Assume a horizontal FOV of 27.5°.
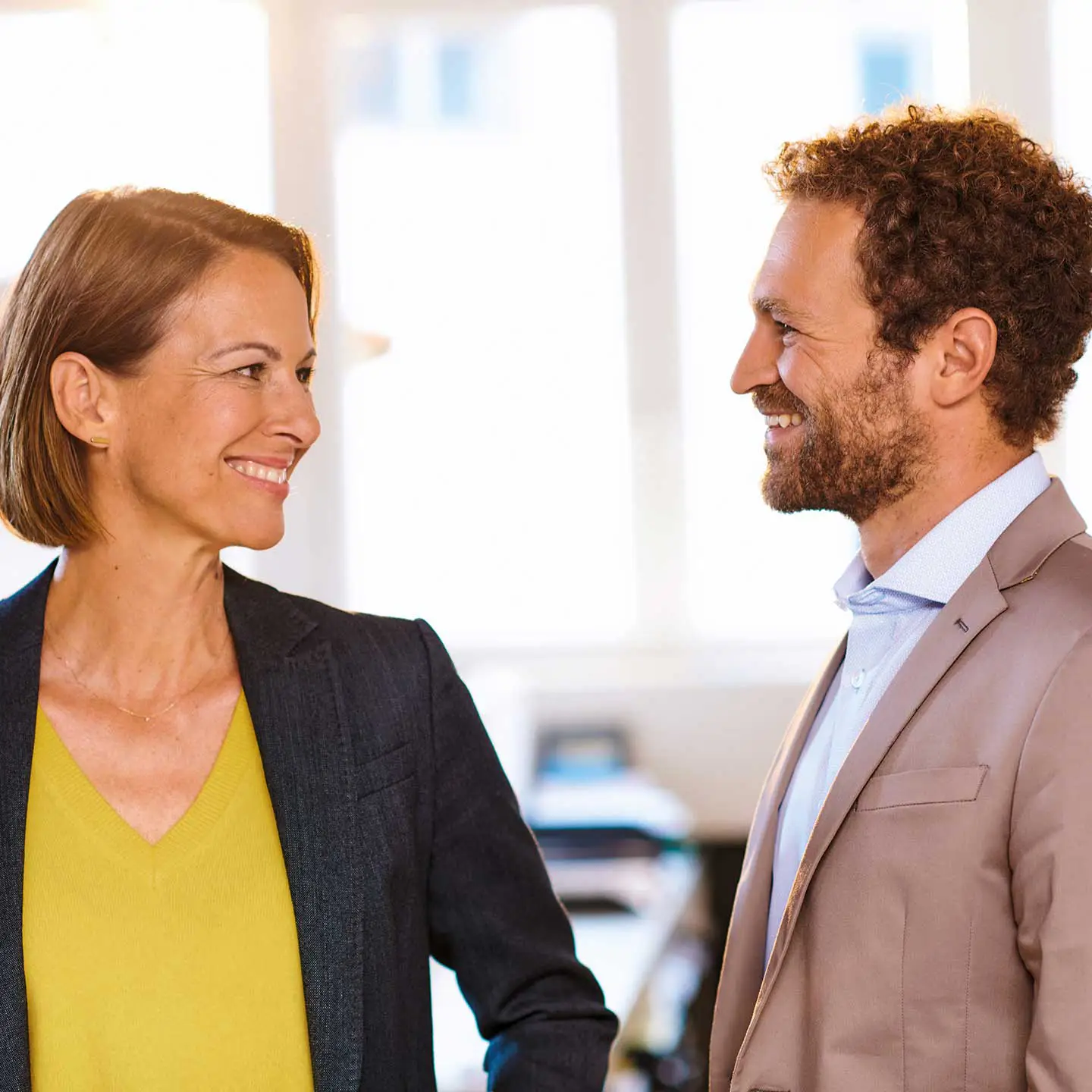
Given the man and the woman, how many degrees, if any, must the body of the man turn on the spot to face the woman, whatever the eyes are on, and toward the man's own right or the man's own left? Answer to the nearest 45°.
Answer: approximately 45° to the man's own right

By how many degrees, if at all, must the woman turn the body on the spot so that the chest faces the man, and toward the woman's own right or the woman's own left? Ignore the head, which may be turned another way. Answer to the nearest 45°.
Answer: approximately 90° to the woman's own left

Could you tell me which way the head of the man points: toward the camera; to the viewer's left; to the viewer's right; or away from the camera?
to the viewer's left

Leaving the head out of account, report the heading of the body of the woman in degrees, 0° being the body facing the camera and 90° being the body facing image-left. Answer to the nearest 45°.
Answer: approximately 0°

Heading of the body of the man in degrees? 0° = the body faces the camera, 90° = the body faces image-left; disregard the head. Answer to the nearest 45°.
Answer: approximately 45°

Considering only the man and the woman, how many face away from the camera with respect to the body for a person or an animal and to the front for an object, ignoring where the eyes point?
0
